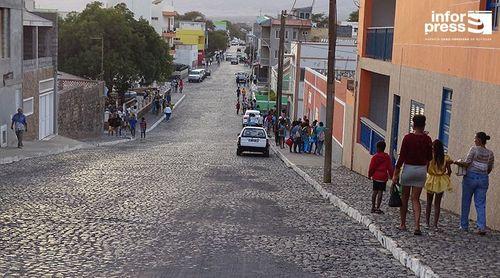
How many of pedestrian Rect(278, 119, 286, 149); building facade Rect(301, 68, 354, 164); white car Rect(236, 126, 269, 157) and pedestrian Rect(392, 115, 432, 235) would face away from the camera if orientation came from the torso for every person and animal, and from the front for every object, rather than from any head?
3

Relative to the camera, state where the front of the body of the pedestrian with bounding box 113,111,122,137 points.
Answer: away from the camera

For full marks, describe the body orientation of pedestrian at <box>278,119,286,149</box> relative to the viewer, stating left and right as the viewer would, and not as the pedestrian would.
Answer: facing away from the viewer

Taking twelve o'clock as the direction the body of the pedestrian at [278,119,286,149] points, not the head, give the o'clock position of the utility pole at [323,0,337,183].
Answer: The utility pole is roughly at 6 o'clock from the pedestrian.

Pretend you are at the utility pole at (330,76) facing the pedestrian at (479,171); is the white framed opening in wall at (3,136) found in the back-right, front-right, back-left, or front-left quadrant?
back-right

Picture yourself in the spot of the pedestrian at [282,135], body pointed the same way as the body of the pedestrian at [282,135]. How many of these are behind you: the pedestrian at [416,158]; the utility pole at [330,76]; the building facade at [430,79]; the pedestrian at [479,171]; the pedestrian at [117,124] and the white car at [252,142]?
5

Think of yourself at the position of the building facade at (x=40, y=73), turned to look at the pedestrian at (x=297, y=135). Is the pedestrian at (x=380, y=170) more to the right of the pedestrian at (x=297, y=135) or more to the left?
right

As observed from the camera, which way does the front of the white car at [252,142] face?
facing away from the viewer

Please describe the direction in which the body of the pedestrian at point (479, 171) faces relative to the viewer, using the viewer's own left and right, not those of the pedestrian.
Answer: facing away from the viewer and to the left of the viewer

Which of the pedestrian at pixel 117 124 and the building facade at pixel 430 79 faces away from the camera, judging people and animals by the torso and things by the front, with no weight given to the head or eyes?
the pedestrian

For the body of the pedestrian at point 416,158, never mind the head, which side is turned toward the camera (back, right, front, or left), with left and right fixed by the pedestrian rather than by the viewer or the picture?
back

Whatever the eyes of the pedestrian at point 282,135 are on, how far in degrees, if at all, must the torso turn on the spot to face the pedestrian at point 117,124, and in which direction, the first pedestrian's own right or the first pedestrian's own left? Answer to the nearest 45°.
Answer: approximately 45° to the first pedestrian's own left
